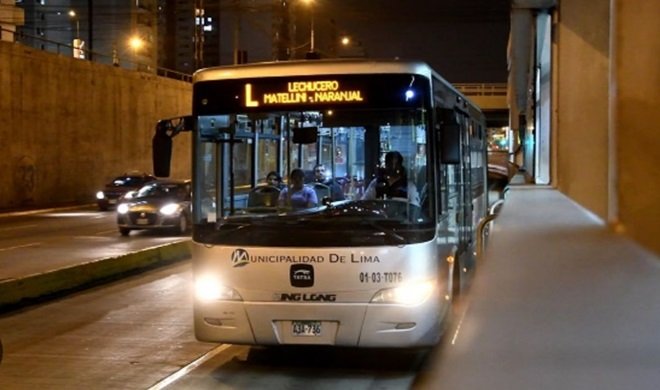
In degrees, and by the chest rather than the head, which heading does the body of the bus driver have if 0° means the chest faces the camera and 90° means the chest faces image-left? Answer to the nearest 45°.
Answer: approximately 0°

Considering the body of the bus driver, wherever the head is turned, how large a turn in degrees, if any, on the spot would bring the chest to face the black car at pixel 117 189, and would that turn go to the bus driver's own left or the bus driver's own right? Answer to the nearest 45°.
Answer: approximately 180°

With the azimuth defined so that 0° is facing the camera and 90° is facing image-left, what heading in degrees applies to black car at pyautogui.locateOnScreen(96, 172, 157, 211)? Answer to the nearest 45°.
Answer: approximately 45°

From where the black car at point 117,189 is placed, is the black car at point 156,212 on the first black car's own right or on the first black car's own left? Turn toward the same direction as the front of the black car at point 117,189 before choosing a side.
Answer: on the first black car's own left

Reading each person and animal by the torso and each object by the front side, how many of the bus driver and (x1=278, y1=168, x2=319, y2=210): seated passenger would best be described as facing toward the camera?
2

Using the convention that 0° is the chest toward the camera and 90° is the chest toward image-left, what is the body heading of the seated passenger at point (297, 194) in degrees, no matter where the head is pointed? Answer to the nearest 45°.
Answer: approximately 0°
